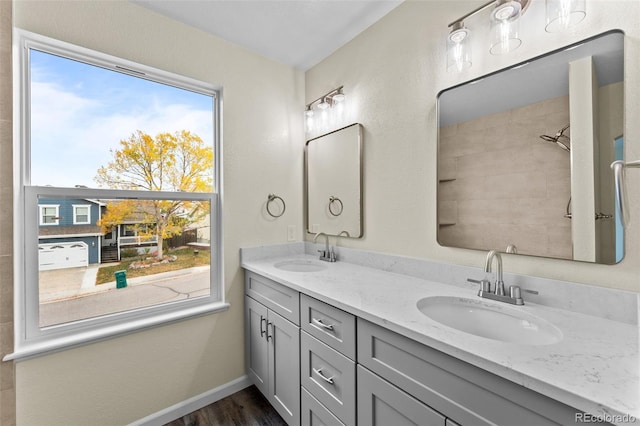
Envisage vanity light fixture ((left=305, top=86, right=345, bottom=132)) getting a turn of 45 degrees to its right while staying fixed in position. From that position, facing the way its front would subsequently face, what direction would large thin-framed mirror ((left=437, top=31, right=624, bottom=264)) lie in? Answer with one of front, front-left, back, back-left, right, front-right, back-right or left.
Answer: back-left

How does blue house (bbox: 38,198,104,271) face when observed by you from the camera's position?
facing the viewer

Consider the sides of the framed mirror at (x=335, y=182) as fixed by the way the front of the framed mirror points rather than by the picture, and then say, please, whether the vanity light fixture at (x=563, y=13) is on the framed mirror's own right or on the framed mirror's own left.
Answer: on the framed mirror's own left

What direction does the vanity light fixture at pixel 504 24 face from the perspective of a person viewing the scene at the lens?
facing the viewer and to the left of the viewer

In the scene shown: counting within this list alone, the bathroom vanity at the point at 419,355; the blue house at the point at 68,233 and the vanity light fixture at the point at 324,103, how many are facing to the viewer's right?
0

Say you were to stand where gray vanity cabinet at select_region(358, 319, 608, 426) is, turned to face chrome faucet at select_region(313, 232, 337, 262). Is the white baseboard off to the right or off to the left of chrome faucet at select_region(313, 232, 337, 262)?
left

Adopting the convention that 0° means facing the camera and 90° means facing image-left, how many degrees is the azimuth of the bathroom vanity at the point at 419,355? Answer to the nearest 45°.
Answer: approximately 45°
